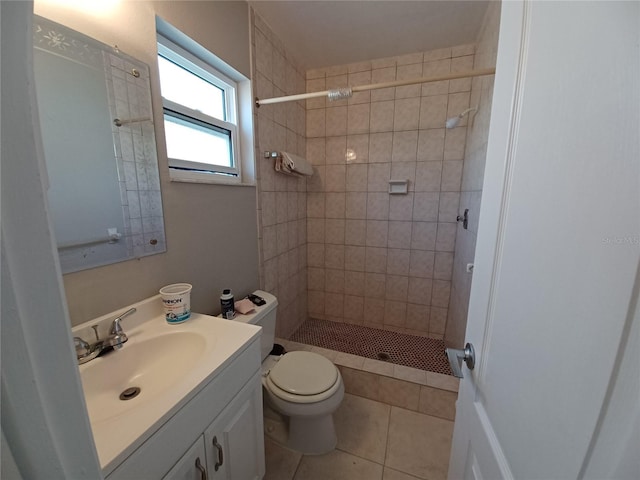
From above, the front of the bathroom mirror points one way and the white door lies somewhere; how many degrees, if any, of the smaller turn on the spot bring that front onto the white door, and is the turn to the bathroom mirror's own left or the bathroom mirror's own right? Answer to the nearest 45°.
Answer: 0° — it already faces it

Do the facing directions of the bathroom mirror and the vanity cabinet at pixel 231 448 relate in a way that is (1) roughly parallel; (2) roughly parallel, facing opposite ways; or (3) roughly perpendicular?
roughly parallel

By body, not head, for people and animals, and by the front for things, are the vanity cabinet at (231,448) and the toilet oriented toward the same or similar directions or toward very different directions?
same or similar directions

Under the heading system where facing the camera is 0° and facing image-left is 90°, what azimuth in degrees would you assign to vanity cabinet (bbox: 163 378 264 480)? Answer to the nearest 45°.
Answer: approximately 315°

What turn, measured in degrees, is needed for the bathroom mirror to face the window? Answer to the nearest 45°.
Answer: approximately 90° to its left

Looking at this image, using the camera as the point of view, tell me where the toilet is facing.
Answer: facing the viewer and to the right of the viewer
